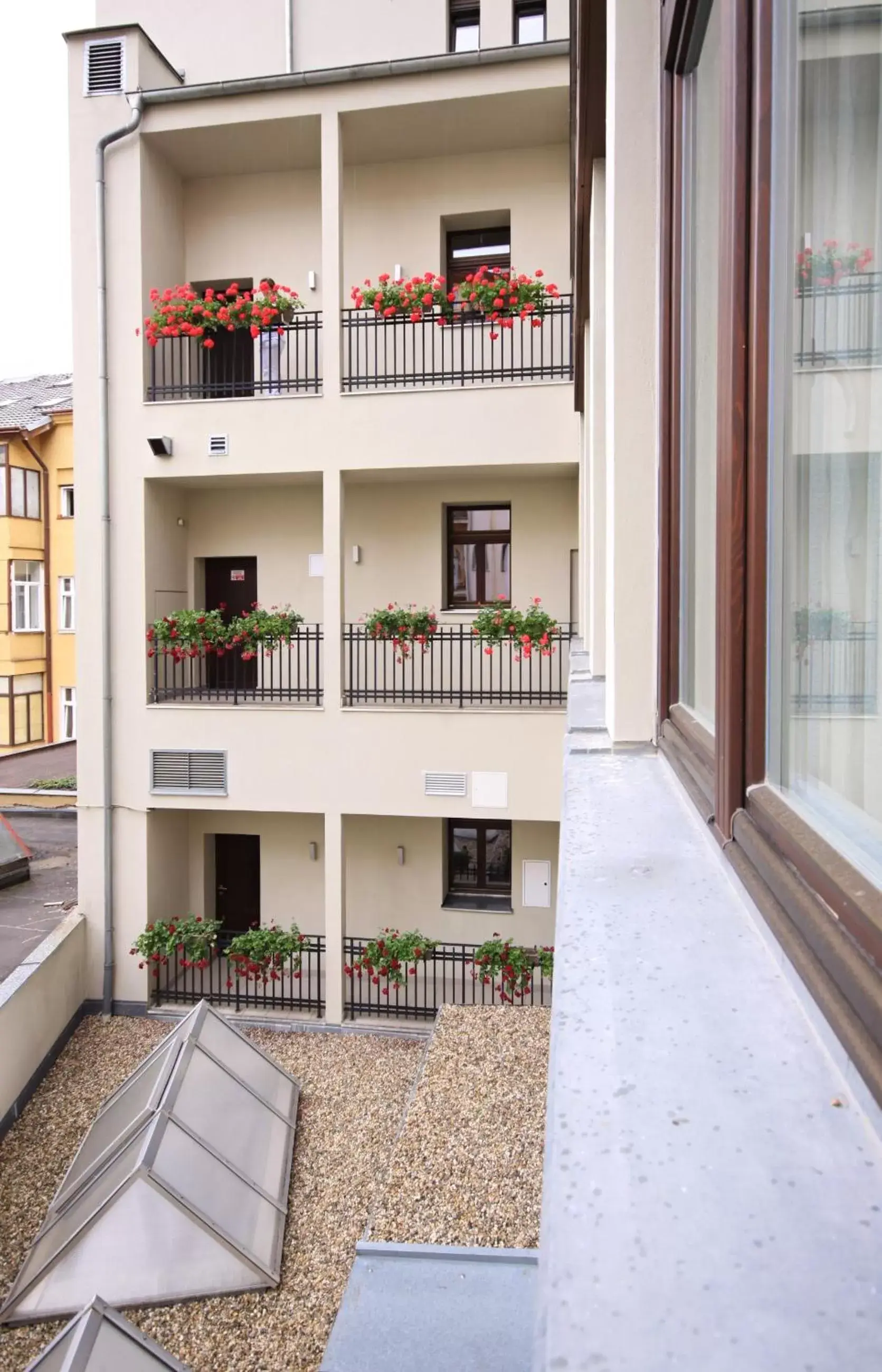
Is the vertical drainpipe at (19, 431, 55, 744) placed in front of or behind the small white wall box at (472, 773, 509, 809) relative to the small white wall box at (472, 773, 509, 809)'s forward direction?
behind

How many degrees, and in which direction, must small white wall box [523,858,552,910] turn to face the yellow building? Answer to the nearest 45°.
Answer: approximately 135° to its right

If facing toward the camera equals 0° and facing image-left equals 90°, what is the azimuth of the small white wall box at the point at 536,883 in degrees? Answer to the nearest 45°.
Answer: approximately 0°

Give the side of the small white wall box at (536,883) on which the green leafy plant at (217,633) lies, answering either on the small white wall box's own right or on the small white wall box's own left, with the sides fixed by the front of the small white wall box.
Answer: on the small white wall box's own right

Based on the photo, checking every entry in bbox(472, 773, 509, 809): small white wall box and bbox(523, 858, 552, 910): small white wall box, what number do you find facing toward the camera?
2

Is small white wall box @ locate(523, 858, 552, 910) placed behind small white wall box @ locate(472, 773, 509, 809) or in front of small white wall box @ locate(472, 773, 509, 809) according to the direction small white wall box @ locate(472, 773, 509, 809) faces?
behind

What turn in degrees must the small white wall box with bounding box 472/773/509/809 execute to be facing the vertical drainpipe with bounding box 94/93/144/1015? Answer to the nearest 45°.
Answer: approximately 90° to its right
